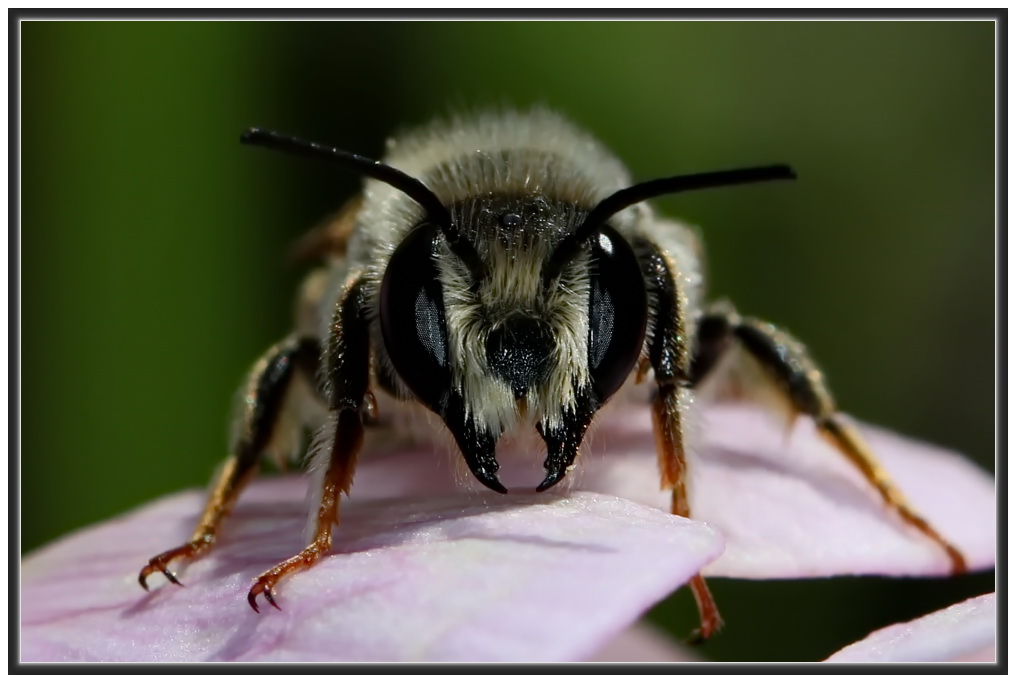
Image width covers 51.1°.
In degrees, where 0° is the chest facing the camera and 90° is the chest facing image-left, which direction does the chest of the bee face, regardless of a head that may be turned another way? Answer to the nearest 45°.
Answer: approximately 0°
